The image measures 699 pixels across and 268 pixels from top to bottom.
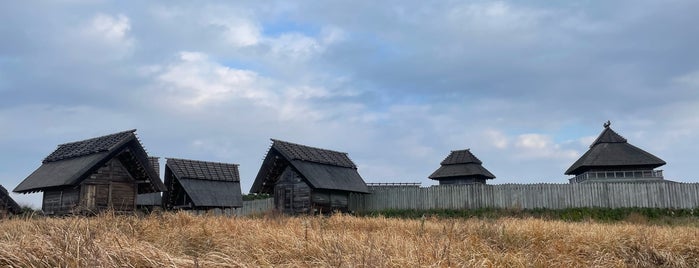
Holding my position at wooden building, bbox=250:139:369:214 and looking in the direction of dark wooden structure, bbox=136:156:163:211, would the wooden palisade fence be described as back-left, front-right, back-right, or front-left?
back-right

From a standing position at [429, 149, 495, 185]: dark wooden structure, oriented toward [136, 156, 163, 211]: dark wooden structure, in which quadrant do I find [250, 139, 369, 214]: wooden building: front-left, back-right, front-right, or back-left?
front-left

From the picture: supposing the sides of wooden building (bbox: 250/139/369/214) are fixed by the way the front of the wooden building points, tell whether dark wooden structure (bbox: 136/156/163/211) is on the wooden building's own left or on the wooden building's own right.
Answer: on the wooden building's own right

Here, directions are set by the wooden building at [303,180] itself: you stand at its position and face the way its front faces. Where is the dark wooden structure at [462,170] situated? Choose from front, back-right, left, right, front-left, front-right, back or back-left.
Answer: back

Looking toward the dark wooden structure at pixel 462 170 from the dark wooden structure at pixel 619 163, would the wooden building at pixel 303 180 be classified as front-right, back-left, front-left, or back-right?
front-left

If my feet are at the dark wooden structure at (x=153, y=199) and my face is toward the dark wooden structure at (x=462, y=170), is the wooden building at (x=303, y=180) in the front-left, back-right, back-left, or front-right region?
front-right

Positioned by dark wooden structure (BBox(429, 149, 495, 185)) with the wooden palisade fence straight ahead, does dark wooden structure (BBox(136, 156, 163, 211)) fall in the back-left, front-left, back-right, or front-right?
front-right

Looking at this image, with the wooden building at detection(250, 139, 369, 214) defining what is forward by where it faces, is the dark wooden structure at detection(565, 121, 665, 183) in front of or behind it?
behind

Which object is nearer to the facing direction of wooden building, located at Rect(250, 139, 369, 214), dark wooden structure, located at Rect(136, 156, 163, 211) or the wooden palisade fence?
the dark wooden structure

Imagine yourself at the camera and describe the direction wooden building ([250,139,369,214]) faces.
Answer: facing the viewer and to the left of the viewer
